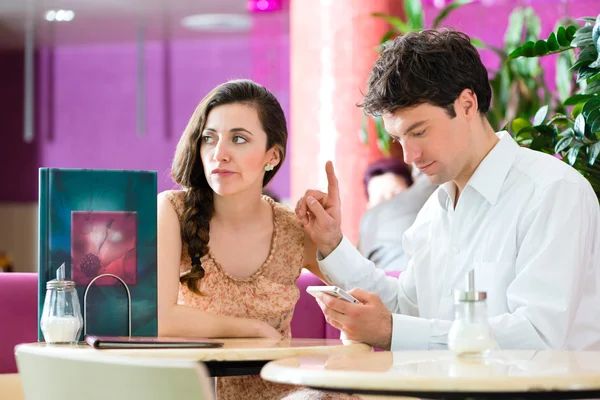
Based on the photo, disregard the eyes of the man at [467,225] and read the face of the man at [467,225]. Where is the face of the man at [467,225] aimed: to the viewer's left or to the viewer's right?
to the viewer's left

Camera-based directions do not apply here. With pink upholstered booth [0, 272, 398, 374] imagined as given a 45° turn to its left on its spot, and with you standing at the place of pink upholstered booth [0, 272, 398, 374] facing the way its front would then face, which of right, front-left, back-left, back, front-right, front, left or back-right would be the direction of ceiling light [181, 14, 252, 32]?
back-left

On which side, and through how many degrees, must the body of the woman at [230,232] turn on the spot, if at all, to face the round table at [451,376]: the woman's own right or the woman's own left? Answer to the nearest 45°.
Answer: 0° — they already face it

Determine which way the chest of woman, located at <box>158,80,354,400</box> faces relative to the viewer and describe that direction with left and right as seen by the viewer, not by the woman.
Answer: facing the viewer

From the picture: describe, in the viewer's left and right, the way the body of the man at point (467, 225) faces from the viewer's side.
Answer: facing the viewer and to the left of the viewer

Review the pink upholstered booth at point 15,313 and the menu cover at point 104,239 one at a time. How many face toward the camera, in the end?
2

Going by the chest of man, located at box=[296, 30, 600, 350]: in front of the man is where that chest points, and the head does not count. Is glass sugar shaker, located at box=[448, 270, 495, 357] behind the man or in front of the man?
in front

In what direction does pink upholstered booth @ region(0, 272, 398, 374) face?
toward the camera

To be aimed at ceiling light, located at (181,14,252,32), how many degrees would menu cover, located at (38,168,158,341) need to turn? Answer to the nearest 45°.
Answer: approximately 180°

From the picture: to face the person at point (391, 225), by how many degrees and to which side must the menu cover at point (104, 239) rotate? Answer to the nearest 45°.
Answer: approximately 135° to its left

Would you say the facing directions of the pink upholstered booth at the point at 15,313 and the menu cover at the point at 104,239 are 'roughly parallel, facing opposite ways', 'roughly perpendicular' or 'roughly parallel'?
roughly parallel

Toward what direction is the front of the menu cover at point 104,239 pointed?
toward the camera

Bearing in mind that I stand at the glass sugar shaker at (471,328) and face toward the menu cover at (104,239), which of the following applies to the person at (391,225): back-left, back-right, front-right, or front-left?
front-right

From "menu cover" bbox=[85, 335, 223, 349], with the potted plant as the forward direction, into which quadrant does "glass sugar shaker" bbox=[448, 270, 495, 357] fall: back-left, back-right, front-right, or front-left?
front-right

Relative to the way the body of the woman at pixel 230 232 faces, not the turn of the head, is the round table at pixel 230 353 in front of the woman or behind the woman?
in front

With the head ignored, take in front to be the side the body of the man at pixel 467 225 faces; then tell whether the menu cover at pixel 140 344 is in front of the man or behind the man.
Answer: in front
